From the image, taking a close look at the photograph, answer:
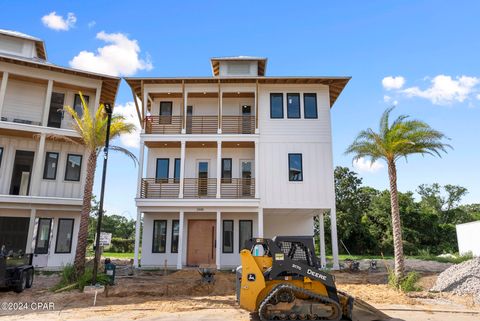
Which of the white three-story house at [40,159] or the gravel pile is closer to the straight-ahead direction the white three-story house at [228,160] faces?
the gravel pile

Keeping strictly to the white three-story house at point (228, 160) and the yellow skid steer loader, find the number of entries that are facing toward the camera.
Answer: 1

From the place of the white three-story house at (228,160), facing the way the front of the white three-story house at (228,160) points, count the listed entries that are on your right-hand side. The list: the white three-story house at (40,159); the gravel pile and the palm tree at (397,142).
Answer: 1

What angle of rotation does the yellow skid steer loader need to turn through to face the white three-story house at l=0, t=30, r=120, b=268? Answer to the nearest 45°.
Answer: approximately 135° to its left

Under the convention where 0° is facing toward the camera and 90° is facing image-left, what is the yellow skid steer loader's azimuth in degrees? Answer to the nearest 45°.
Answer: approximately 270°

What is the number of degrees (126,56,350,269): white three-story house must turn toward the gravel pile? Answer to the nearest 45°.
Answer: approximately 45° to its left

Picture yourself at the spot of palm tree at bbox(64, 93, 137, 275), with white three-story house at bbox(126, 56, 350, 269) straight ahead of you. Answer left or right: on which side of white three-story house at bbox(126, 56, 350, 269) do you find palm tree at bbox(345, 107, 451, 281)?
right

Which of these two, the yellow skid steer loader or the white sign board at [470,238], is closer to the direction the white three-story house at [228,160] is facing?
the yellow skid steer loader

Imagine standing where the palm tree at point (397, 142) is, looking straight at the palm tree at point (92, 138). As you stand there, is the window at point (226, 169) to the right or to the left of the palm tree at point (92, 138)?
right

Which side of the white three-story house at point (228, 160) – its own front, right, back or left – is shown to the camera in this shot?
front

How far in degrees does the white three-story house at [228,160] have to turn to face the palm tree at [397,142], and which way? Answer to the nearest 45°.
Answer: approximately 45° to its left

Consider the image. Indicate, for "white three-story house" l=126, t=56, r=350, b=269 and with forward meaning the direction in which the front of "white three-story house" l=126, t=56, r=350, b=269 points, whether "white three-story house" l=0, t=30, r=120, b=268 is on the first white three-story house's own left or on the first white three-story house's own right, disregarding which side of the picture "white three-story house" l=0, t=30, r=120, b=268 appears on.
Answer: on the first white three-story house's own right

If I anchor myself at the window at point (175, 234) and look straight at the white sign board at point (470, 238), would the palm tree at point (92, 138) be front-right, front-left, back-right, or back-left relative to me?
back-right
